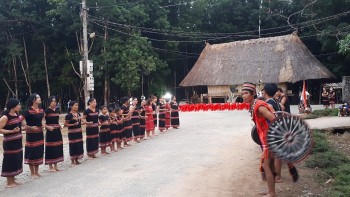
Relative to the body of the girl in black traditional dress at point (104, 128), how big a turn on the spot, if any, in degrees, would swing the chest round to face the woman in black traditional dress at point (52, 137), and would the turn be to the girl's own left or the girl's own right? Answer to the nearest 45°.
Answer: approximately 90° to the girl's own right

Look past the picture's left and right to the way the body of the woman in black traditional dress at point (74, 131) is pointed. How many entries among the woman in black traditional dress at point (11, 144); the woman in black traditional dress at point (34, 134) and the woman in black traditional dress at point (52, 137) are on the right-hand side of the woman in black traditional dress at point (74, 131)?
3

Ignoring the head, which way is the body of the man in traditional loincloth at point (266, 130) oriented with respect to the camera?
to the viewer's left

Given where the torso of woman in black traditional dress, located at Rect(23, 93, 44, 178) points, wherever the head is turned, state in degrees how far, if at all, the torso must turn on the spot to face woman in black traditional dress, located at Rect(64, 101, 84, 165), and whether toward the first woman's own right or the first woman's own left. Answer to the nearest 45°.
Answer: approximately 90° to the first woman's own left

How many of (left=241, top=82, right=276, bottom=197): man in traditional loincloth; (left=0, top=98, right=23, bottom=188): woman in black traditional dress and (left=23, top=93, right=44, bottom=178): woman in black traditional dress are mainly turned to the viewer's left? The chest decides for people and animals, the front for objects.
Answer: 1

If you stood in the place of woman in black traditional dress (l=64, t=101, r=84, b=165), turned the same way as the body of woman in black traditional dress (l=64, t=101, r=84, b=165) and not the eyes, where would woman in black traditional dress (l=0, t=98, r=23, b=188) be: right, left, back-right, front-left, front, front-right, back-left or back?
right

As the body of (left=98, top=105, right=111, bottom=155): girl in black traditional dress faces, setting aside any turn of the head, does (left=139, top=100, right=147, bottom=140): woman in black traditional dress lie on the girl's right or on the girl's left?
on the girl's left

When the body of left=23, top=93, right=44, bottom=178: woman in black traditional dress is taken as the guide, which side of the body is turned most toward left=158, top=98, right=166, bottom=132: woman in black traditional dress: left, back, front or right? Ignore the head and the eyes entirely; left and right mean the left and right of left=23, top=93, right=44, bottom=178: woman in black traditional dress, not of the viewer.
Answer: left

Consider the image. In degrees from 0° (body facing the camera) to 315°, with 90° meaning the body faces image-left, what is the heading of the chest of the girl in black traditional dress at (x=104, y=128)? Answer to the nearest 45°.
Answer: approximately 315°
